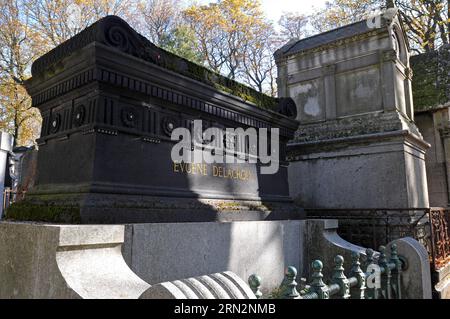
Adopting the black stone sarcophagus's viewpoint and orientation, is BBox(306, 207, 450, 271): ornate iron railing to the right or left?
on its left

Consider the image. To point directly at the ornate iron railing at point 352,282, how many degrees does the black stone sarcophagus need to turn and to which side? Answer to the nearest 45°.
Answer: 0° — it already faces it

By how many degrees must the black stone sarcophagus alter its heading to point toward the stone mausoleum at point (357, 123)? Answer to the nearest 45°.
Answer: approximately 90° to its left

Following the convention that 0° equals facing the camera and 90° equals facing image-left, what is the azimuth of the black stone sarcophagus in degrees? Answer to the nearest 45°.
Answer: approximately 315°
